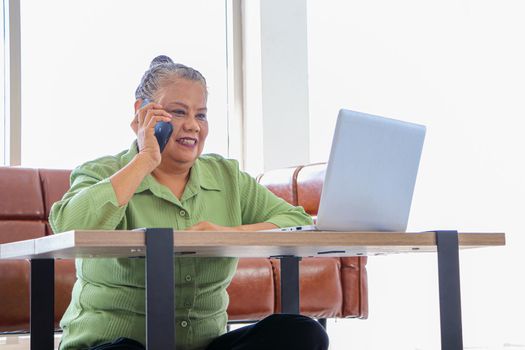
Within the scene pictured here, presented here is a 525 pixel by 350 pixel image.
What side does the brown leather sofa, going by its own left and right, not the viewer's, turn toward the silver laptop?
front

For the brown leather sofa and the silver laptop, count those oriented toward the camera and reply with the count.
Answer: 1

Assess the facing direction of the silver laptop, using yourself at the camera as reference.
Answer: facing away from the viewer and to the left of the viewer

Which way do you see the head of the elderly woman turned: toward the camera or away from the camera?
toward the camera

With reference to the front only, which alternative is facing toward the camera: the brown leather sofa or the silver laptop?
the brown leather sofa

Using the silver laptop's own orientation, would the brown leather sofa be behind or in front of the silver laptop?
in front

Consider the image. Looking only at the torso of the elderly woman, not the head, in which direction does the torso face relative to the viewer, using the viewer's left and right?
facing the viewer and to the right of the viewer

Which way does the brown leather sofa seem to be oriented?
toward the camera

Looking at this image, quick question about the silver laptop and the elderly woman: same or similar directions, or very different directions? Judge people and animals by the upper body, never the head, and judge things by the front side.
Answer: very different directions
